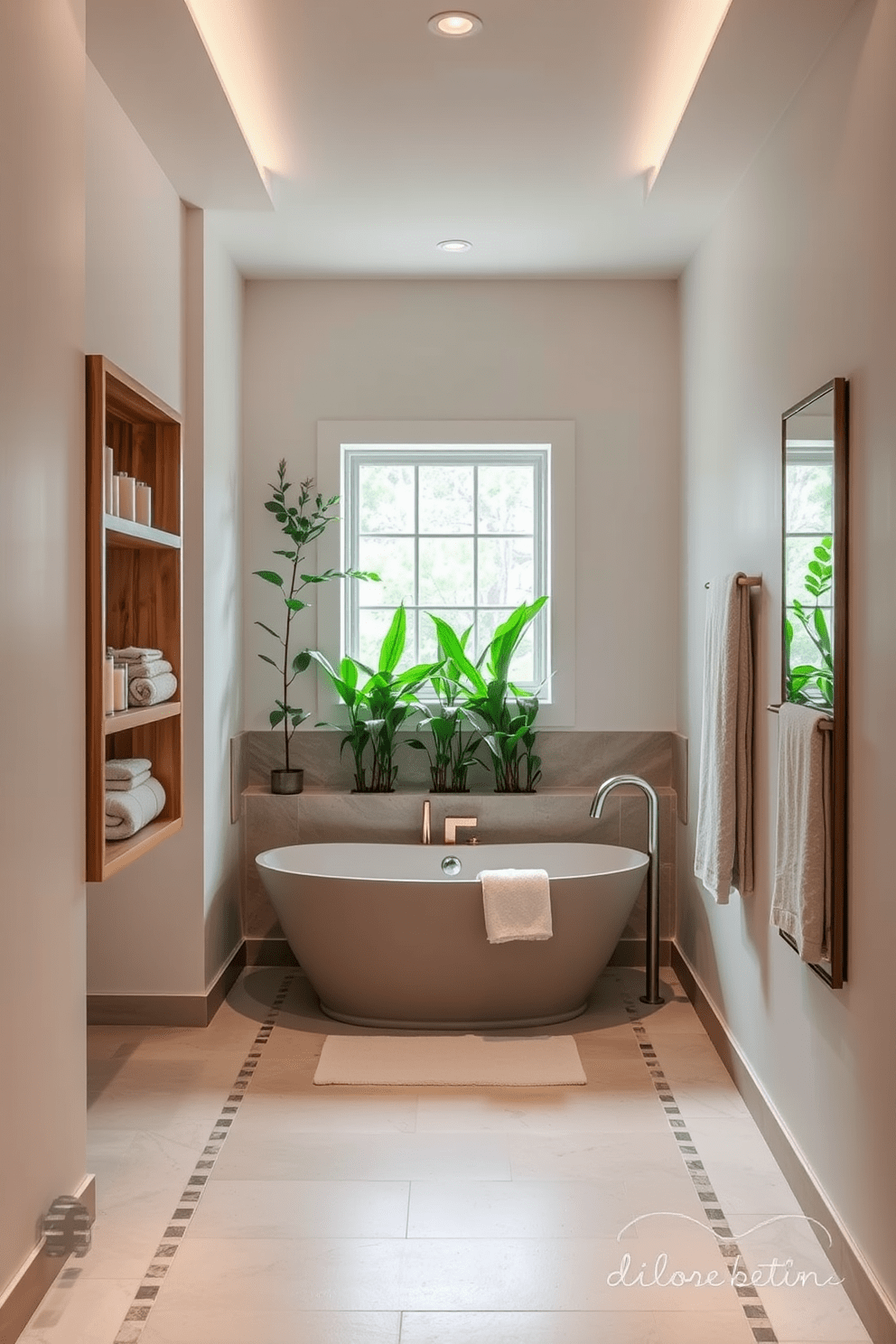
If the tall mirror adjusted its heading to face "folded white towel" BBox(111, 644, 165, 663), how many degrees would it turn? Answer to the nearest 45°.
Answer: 0° — it already faces it

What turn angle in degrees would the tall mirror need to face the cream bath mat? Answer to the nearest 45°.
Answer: approximately 45° to its right

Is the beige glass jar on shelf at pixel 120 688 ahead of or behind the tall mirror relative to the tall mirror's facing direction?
ahead

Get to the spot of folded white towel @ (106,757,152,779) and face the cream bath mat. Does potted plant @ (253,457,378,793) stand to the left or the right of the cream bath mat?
left

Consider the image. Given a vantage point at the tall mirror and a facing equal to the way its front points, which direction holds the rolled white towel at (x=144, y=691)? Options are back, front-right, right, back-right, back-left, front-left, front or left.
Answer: front

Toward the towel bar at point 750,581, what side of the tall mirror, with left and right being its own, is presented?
right

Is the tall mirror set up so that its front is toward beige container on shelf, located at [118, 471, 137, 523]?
yes

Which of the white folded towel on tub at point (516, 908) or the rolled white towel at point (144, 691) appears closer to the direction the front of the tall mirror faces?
the rolled white towel

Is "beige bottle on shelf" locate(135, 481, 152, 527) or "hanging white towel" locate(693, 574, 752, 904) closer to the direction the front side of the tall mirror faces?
the beige bottle on shelf

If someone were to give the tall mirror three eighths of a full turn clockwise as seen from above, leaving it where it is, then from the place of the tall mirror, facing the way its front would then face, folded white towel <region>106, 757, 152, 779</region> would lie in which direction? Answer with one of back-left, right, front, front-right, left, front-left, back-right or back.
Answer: back-left

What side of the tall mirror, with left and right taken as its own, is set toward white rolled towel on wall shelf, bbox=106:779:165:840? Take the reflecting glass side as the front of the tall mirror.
front

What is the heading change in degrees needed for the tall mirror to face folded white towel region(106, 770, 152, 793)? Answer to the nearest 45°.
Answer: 0° — it already faces it

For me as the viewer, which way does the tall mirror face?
facing to the left of the viewer

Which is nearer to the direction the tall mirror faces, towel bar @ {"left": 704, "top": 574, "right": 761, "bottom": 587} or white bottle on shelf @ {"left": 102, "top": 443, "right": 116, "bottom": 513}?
the white bottle on shelf

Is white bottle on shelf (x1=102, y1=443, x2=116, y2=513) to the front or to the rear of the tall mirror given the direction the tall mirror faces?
to the front

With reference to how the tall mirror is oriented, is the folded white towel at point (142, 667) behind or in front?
in front
